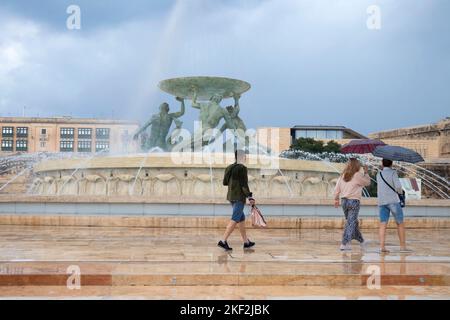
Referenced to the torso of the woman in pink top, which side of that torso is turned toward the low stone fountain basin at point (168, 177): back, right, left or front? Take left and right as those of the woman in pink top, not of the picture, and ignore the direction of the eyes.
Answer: left

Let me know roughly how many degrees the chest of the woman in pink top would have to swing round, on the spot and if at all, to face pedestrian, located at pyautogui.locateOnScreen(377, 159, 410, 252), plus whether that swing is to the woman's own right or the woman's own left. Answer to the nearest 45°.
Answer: approximately 45° to the woman's own right

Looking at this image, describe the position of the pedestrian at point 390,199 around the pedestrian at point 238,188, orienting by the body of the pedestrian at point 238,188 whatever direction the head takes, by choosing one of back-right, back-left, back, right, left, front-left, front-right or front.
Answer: front-right

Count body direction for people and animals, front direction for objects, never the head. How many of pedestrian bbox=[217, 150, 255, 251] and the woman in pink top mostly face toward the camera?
0

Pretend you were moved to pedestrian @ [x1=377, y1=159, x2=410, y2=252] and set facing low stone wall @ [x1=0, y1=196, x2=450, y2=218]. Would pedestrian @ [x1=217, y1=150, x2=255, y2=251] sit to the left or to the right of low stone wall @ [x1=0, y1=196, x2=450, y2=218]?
left

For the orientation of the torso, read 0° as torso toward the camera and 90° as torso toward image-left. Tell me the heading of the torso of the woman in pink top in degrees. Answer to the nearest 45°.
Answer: approximately 225°

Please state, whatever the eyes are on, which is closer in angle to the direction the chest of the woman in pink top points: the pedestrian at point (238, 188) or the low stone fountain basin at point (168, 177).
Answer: the low stone fountain basin

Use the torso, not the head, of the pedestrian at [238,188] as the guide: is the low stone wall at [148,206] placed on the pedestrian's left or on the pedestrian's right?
on the pedestrian's left

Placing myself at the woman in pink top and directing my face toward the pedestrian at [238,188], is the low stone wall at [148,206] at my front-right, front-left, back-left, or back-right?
front-right

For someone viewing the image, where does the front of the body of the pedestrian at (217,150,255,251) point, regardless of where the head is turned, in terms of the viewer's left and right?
facing away from the viewer and to the right of the viewer
